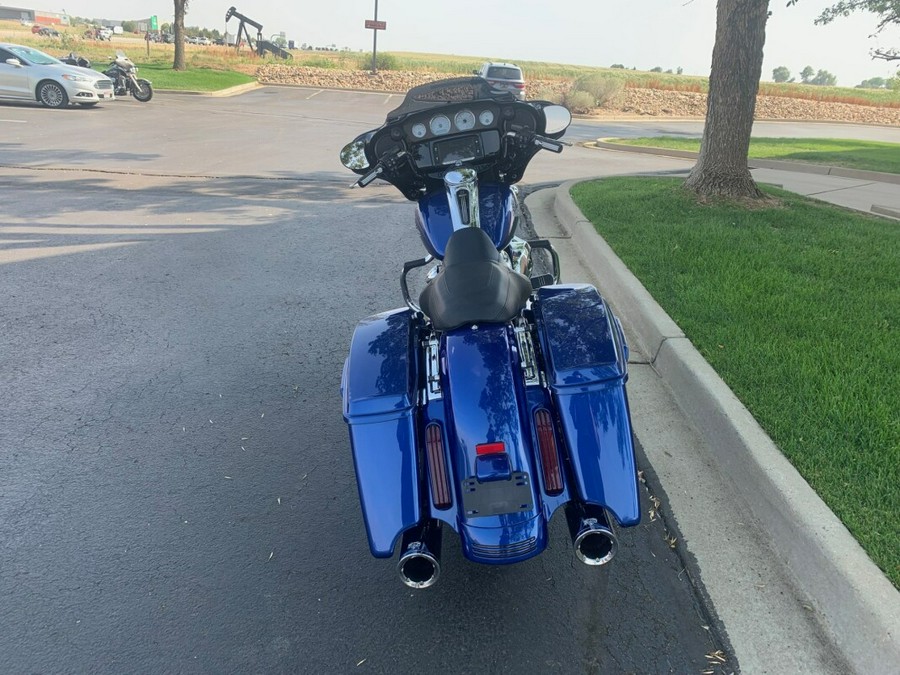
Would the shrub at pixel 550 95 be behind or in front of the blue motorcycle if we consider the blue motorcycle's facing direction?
in front

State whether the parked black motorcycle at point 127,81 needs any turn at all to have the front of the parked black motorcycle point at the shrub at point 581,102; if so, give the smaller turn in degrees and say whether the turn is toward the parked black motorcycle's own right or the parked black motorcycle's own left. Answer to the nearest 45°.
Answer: approximately 45° to the parked black motorcycle's own left

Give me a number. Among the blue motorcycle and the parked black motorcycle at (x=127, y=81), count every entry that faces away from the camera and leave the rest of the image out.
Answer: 1

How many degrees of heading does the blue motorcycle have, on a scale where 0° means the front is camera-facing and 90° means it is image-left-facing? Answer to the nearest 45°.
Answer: approximately 180°

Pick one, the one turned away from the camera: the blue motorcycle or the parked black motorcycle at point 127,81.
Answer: the blue motorcycle

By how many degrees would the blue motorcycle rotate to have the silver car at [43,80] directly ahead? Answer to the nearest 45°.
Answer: approximately 45° to its left

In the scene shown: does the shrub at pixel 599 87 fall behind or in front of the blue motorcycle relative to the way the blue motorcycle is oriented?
in front

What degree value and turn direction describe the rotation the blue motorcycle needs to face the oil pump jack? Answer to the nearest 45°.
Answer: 0° — it already faces it

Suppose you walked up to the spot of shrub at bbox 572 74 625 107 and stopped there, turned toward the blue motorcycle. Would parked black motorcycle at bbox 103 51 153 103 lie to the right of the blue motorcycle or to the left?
right

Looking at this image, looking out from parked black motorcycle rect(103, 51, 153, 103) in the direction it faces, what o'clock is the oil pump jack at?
The oil pump jack is roughly at 8 o'clock from the parked black motorcycle.
